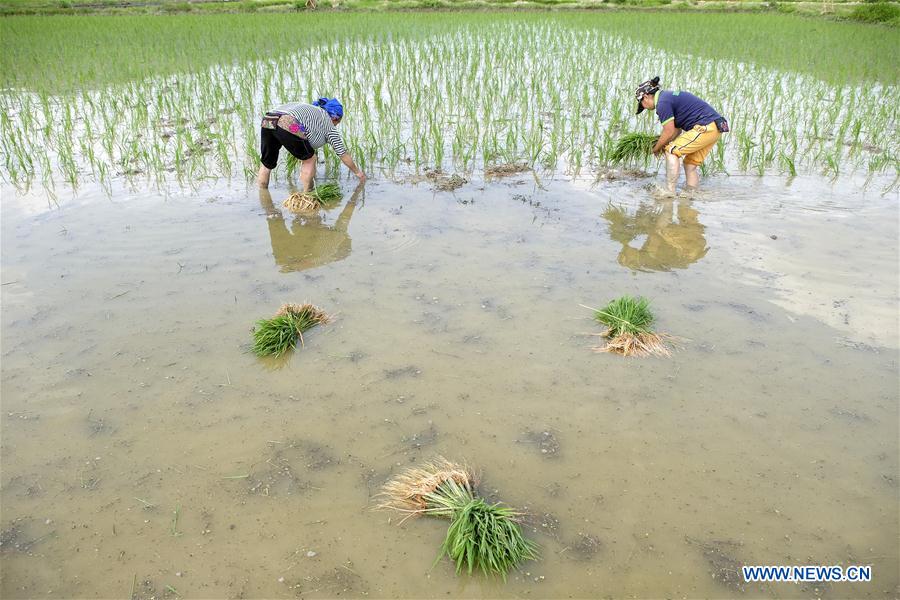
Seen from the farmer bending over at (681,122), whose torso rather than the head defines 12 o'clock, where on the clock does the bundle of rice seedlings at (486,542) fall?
The bundle of rice seedlings is roughly at 9 o'clock from the farmer bending over.

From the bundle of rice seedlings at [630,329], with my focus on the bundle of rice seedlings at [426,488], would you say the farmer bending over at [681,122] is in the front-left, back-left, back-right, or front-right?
back-right

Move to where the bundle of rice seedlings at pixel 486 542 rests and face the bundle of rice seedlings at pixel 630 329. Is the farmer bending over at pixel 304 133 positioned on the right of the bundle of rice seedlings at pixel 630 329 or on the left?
left

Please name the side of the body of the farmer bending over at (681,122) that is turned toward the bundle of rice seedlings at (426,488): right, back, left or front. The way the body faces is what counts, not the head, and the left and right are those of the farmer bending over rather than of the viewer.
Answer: left

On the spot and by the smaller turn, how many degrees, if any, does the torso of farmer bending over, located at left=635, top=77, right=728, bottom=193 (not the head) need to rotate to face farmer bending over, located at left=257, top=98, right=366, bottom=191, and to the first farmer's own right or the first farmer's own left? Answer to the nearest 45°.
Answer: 0° — they already face them

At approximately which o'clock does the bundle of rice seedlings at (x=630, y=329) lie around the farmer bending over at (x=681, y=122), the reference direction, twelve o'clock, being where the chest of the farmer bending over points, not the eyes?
The bundle of rice seedlings is roughly at 9 o'clock from the farmer bending over.

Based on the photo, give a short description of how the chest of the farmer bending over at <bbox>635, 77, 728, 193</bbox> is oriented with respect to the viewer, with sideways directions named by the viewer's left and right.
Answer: facing to the left of the viewer

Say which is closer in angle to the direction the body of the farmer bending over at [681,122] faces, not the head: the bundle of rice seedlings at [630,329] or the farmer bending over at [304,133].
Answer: the farmer bending over

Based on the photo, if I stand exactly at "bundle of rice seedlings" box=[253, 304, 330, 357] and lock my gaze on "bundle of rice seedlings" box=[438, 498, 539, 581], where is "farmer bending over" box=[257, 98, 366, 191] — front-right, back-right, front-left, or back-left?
back-left
